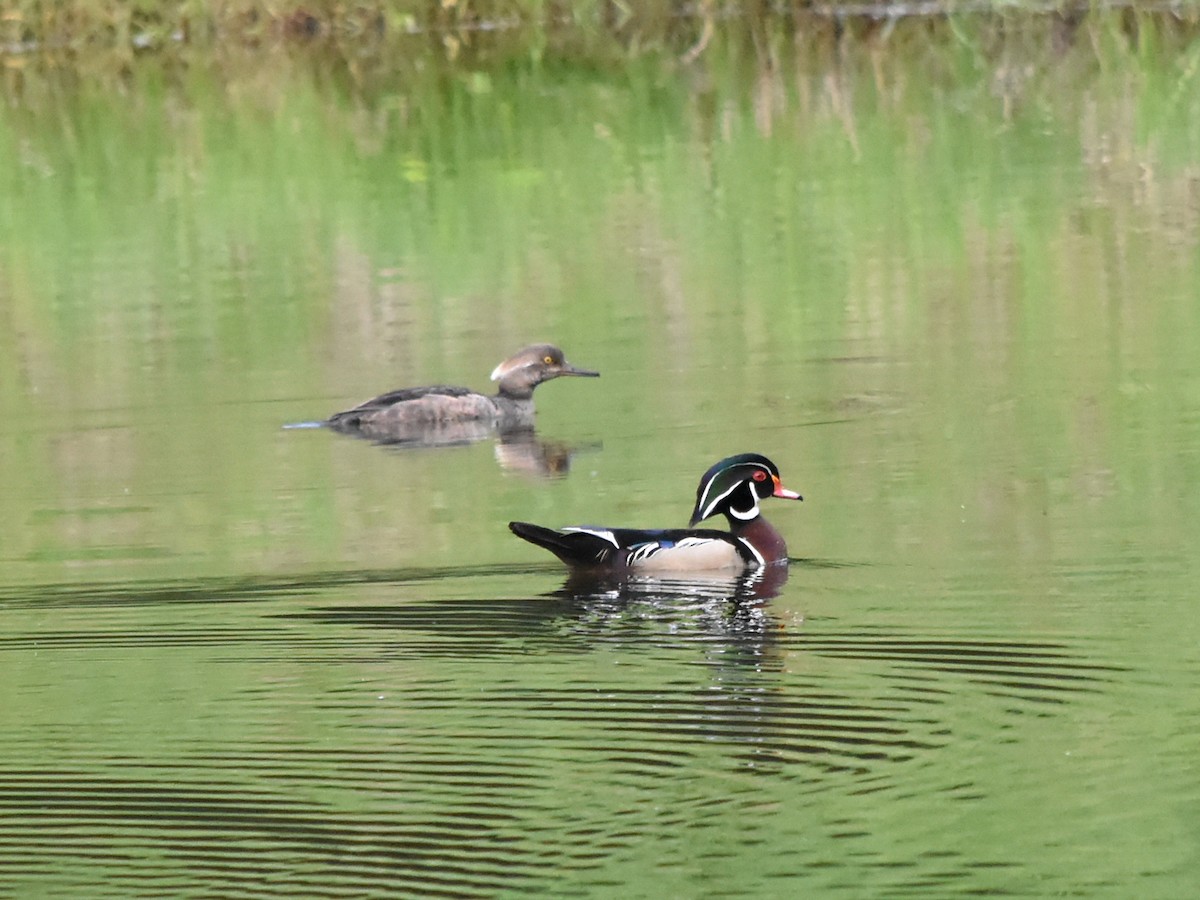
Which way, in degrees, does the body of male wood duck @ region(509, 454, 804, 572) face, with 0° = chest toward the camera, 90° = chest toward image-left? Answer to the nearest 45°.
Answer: approximately 270°

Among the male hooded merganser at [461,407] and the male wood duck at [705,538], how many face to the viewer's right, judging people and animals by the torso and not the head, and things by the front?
2

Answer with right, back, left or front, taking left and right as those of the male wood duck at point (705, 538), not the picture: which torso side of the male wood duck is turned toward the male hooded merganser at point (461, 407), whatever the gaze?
left

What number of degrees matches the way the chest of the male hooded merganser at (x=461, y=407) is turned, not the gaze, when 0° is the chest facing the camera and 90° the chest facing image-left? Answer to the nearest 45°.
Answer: approximately 270°

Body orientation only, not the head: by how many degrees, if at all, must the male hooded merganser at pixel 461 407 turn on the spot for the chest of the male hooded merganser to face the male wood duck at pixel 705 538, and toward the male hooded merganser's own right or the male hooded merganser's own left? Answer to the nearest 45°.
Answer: approximately 90° to the male hooded merganser's own right
